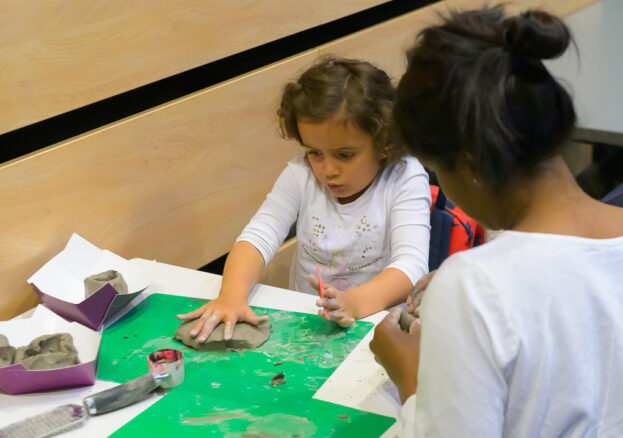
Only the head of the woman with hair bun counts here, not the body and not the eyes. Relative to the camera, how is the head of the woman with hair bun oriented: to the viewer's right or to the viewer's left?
to the viewer's left

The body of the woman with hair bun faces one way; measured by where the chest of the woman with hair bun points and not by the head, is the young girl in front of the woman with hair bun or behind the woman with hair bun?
in front

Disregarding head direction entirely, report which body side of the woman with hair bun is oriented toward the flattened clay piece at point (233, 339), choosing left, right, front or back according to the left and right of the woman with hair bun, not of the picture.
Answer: front

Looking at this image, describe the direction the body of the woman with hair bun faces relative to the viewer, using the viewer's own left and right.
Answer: facing away from the viewer and to the left of the viewer

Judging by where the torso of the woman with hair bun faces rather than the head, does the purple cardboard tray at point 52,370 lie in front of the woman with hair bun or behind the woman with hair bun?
in front
